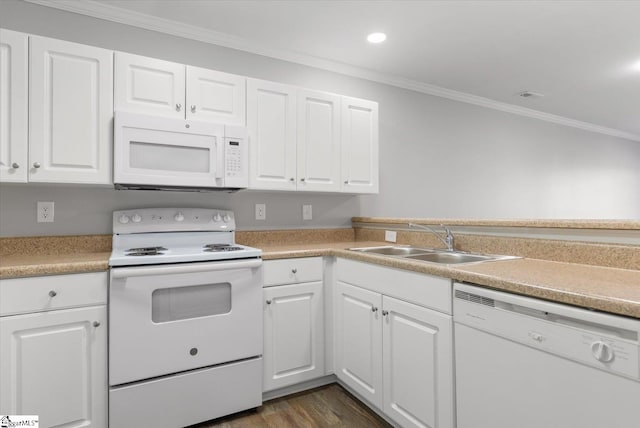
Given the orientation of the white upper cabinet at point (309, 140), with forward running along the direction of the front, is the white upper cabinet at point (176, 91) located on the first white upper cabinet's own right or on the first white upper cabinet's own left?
on the first white upper cabinet's own right

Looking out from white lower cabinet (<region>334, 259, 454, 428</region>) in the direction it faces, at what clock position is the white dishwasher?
The white dishwasher is roughly at 9 o'clock from the white lower cabinet.

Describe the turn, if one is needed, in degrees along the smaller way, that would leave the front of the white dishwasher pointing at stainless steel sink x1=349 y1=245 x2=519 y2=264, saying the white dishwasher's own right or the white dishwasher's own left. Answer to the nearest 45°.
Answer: approximately 90° to the white dishwasher's own right

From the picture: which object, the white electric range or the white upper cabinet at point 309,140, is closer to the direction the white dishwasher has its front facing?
the white electric range

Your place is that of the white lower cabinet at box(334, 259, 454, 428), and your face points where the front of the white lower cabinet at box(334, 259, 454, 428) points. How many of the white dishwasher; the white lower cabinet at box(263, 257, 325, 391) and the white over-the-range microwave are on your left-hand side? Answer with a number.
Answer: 1

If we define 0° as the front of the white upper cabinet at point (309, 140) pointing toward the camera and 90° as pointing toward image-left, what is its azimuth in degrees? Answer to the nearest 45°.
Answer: approximately 315°

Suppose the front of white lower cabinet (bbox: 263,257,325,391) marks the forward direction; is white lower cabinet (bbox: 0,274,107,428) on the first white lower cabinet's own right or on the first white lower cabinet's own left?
on the first white lower cabinet's own right
